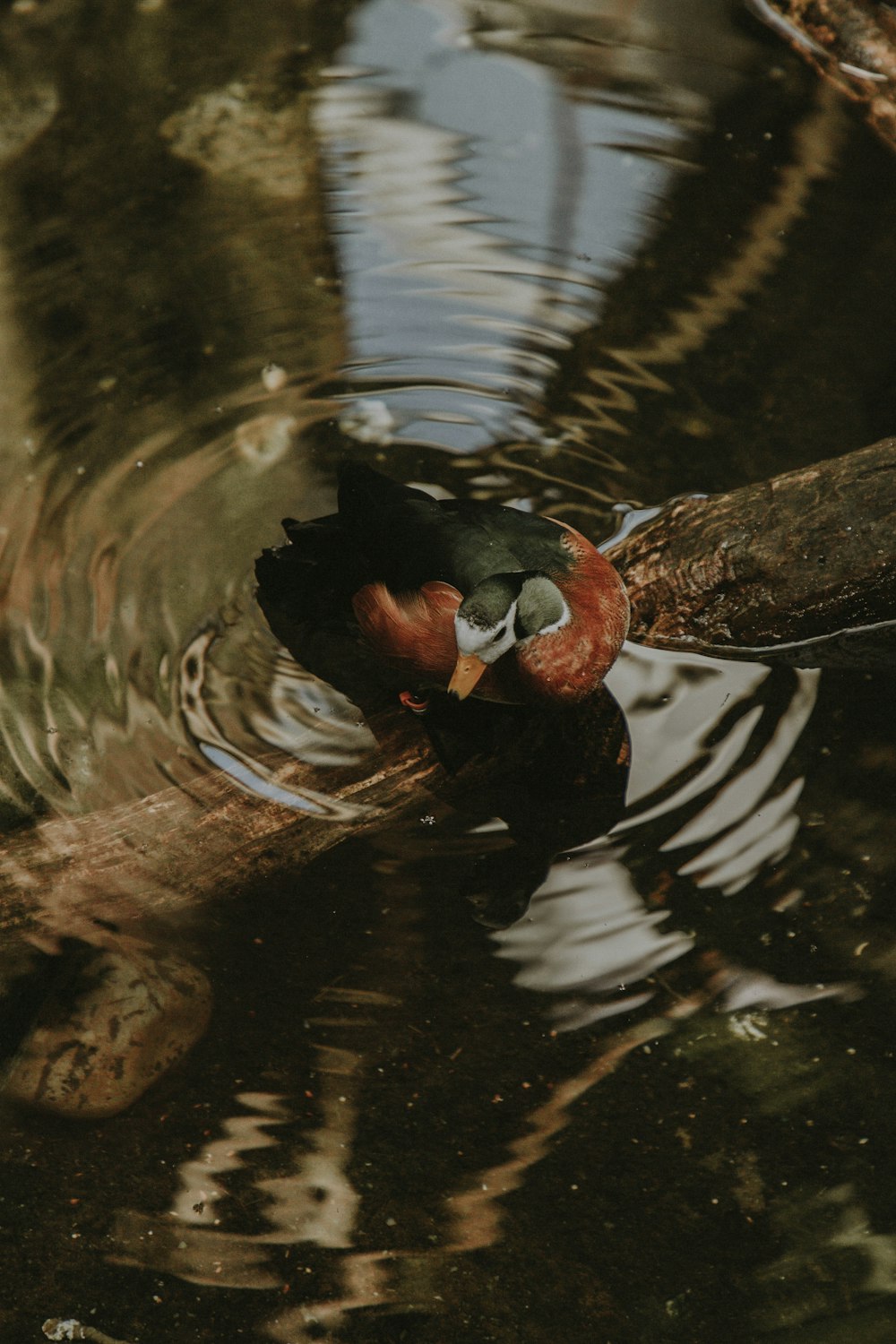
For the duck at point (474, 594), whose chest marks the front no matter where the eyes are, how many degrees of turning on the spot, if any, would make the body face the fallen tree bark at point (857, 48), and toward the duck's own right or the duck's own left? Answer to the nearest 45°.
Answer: approximately 90° to the duck's own left

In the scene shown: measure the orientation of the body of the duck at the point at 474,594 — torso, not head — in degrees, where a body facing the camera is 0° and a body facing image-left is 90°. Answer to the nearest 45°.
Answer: approximately 270°
